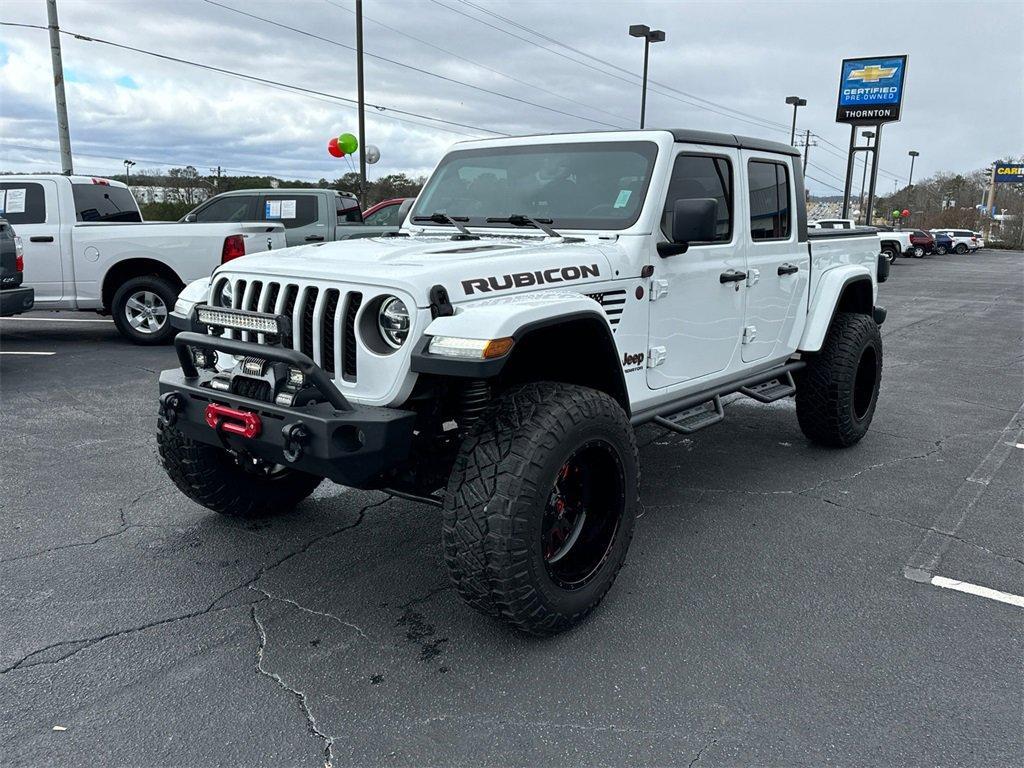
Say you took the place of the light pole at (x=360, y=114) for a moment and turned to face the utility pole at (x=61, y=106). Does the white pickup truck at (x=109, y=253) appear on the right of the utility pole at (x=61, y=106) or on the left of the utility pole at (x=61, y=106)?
left

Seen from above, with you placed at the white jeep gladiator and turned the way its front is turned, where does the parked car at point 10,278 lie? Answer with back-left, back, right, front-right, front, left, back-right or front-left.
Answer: right

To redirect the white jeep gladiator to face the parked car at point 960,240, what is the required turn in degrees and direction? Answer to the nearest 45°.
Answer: approximately 180°

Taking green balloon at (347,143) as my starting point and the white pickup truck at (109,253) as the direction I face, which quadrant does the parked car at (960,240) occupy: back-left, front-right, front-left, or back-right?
back-left

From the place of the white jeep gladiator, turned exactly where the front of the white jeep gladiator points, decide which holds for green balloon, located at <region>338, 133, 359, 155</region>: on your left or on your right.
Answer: on your right

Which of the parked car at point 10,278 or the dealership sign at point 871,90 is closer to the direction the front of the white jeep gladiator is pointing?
the parked car

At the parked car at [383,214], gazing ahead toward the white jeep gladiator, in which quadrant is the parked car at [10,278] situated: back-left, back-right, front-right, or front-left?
front-right

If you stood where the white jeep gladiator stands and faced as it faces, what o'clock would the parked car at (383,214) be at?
The parked car is roughly at 4 o'clock from the white jeep gladiator.

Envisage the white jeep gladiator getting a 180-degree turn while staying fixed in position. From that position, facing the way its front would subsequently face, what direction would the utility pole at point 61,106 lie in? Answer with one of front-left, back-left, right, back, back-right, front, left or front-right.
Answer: left

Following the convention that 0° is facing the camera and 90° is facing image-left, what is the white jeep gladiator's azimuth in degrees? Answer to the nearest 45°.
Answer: approximately 45°

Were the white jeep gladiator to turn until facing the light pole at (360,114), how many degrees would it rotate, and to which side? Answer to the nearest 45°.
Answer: approximately 135° to its right

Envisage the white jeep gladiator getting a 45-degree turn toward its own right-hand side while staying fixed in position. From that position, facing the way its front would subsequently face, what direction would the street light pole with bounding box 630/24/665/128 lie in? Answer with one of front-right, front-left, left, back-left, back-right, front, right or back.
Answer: right

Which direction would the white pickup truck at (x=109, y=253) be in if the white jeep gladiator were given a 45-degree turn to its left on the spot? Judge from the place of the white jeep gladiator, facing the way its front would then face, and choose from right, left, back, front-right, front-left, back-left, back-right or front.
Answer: back-right
